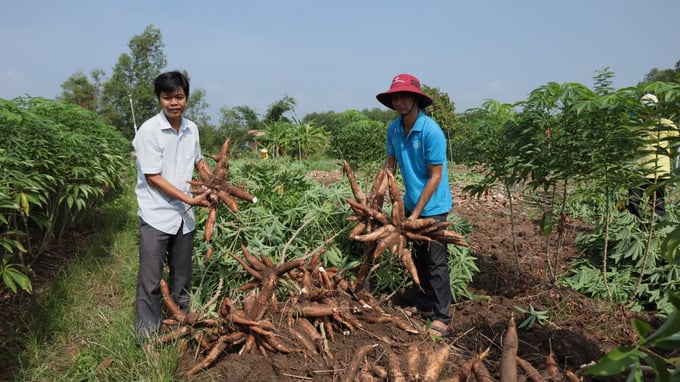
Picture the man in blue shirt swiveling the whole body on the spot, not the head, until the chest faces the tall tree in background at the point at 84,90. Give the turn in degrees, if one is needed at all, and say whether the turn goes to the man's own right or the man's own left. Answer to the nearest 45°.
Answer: approximately 90° to the man's own right

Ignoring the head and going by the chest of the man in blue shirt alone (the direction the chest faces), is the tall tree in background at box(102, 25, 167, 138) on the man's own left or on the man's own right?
on the man's own right

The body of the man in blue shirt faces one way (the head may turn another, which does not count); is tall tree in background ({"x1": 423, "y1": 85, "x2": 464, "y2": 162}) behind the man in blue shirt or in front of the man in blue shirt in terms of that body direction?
behind

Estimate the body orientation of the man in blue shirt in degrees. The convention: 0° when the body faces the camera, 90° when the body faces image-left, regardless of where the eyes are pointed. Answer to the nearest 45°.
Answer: approximately 45°
